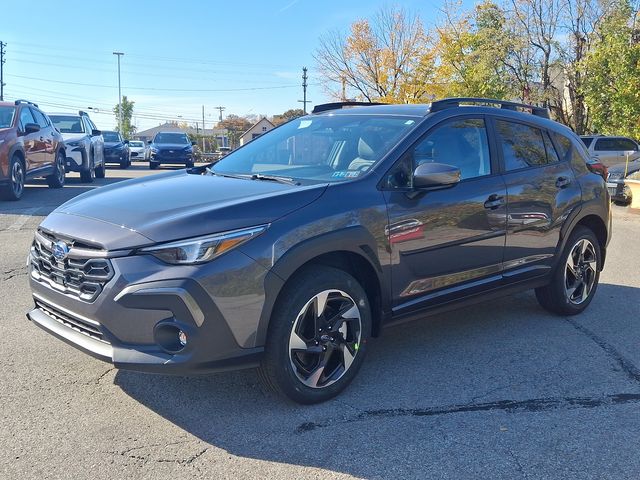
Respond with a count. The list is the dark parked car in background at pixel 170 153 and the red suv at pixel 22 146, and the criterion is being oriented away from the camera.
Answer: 0

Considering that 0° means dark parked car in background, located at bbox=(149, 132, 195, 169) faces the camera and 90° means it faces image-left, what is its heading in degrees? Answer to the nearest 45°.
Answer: approximately 0°

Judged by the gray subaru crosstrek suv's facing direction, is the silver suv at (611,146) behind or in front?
behind

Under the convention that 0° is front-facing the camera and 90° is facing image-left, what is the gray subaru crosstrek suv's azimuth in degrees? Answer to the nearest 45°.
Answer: approximately 45°

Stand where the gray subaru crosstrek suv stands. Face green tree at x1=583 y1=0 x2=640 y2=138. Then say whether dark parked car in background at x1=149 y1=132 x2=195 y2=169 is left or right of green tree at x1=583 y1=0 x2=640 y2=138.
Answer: left

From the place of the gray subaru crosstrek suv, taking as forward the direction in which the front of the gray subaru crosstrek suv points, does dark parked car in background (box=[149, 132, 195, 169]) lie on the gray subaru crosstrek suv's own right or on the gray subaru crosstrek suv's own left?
on the gray subaru crosstrek suv's own right
